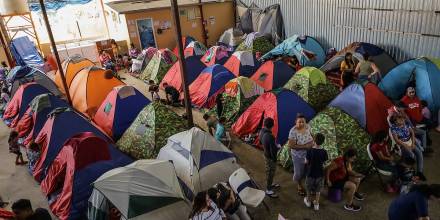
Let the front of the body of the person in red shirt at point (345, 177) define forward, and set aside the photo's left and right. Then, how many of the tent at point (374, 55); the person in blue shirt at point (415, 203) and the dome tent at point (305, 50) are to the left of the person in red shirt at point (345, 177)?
2

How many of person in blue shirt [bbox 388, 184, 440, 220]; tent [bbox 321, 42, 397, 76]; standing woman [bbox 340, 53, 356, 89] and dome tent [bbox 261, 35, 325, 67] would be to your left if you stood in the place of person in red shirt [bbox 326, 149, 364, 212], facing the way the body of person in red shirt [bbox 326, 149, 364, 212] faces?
3
